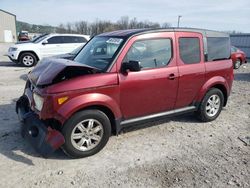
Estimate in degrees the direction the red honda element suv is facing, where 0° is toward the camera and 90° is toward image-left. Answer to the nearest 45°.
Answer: approximately 45°
